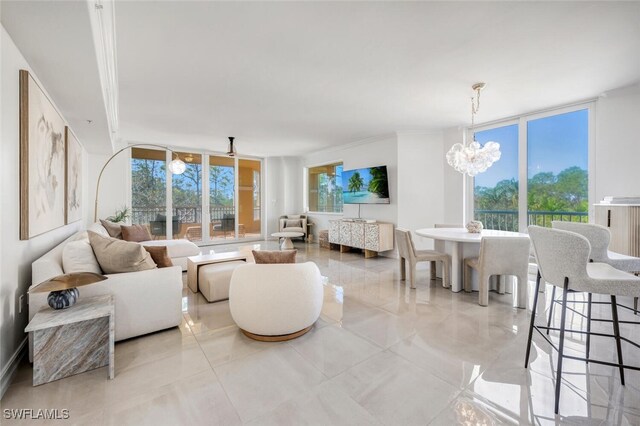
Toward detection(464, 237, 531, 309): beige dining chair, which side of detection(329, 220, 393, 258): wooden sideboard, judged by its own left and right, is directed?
left

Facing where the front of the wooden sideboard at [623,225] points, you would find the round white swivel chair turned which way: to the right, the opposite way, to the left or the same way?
to the right

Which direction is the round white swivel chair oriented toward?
away from the camera

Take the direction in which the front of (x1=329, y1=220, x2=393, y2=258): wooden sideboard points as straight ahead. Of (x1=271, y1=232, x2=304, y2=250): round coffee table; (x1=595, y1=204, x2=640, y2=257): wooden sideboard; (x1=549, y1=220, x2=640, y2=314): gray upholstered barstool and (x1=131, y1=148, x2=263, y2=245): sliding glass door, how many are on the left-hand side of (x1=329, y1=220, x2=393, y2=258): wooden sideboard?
2

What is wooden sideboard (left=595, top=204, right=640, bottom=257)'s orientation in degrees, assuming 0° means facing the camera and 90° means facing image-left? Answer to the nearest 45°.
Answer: approximately 45°

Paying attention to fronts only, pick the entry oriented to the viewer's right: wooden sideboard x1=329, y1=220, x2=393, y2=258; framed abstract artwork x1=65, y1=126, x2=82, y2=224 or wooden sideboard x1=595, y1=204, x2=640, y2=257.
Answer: the framed abstract artwork

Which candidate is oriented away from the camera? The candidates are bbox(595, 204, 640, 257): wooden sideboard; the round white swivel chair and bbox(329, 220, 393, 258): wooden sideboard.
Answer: the round white swivel chair

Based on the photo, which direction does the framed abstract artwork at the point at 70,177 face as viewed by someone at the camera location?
facing to the right of the viewer

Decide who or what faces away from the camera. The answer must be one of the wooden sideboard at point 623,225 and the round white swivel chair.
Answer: the round white swivel chair

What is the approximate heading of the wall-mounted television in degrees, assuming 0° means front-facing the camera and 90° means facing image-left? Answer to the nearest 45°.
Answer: approximately 45°

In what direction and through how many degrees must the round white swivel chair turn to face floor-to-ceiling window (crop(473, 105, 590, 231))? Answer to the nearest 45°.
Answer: approximately 90° to its right

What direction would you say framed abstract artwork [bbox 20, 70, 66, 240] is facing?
to the viewer's right

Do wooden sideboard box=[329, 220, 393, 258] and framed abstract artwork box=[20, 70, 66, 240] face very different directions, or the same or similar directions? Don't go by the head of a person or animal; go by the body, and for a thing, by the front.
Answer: very different directions
